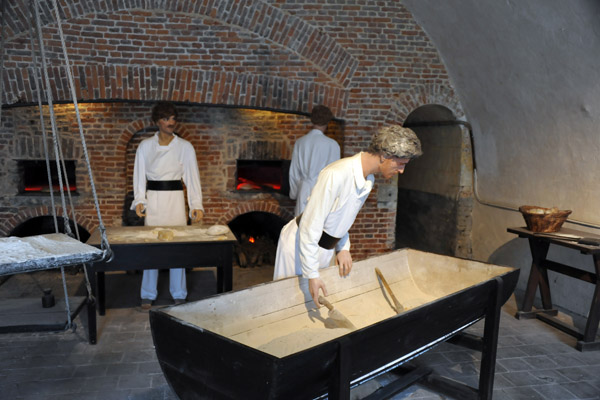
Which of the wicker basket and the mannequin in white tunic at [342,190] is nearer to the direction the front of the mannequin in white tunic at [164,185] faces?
the mannequin in white tunic

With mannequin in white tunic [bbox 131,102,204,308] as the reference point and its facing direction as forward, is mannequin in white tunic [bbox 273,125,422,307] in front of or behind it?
in front

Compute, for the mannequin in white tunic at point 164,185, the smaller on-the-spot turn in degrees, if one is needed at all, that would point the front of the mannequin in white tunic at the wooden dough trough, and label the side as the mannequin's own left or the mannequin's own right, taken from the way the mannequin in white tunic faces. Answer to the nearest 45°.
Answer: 0° — it already faces it

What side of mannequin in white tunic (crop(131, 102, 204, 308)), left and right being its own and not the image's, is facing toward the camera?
front

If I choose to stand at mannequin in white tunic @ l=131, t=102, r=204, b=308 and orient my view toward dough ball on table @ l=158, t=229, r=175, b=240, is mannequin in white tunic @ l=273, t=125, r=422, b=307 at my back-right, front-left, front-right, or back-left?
front-left

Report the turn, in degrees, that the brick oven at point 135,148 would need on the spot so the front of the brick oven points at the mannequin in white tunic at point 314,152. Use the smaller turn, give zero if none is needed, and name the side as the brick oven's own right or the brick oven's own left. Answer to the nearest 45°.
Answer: approximately 45° to the brick oven's own left

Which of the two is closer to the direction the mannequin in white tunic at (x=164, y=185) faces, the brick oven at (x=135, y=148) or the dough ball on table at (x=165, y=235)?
the dough ball on table

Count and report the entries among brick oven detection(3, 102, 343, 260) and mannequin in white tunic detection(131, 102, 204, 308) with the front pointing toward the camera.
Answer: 2

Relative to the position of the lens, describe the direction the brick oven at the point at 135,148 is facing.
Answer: facing the viewer

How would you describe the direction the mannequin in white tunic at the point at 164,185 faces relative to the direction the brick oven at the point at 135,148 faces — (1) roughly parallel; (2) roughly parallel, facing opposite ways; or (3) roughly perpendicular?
roughly parallel

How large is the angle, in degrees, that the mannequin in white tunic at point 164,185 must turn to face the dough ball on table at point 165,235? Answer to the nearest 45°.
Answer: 0° — it already faces it

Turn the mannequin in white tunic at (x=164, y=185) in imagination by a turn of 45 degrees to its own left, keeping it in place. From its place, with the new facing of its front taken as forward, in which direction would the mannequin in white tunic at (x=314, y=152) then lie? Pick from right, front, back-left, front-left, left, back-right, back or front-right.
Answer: front-left

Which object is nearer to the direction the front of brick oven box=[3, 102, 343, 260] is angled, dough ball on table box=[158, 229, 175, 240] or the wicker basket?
the dough ball on table

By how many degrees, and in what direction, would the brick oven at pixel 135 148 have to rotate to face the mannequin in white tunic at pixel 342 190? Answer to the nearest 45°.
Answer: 0° — it already faces it

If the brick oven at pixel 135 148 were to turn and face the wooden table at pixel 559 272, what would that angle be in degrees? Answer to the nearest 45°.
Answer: approximately 45° to its left

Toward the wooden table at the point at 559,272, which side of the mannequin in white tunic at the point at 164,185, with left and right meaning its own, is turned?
left
